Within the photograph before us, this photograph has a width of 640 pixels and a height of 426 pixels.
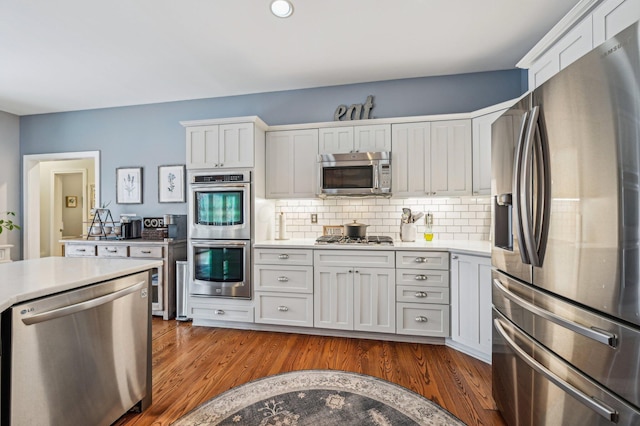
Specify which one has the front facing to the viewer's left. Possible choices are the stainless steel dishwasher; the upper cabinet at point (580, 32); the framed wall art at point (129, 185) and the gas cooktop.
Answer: the upper cabinet

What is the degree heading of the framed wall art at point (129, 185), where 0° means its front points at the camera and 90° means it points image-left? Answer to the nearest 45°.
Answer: approximately 0°

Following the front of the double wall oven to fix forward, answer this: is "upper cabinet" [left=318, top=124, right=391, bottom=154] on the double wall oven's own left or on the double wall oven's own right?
on the double wall oven's own left

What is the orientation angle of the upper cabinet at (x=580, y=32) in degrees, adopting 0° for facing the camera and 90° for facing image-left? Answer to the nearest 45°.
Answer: approximately 90°

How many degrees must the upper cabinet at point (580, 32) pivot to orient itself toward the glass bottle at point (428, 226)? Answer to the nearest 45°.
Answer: approximately 45° to its right

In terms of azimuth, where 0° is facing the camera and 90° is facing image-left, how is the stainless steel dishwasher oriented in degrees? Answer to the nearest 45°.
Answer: approximately 315°

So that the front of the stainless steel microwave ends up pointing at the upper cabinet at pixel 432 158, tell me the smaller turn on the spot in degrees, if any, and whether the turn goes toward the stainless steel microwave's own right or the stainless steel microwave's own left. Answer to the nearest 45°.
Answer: approximately 90° to the stainless steel microwave's own left
